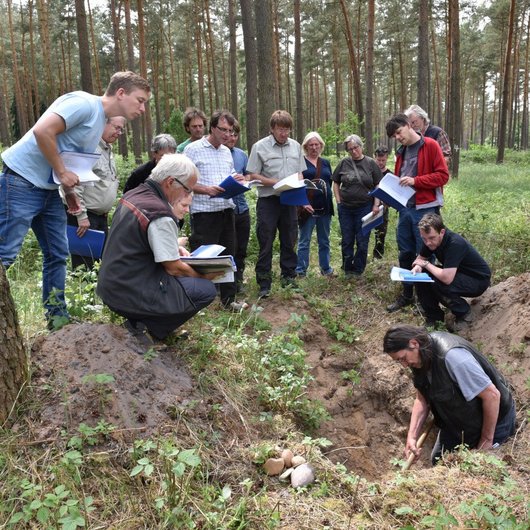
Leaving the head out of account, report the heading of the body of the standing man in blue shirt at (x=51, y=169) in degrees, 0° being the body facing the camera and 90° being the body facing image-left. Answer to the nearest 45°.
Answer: approximately 270°

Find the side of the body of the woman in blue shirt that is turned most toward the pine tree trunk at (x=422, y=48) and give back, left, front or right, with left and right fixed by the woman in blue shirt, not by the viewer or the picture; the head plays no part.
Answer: back

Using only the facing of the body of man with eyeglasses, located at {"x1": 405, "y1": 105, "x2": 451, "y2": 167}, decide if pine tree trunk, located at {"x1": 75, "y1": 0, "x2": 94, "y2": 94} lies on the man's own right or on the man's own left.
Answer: on the man's own right

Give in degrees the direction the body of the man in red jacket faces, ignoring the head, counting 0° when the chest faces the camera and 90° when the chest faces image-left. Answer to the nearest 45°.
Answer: approximately 45°

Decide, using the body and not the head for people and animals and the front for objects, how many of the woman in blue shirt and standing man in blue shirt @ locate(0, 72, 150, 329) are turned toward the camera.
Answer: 1

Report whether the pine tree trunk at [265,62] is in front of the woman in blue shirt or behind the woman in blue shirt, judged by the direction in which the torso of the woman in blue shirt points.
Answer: behind

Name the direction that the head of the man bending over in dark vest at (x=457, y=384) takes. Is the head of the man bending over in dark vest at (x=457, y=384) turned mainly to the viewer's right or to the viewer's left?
to the viewer's left

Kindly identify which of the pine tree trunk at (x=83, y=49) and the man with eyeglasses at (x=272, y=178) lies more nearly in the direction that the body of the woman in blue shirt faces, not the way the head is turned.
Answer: the man with eyeglasses

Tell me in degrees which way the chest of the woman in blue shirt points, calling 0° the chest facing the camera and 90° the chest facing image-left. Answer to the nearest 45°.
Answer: approximately 0°

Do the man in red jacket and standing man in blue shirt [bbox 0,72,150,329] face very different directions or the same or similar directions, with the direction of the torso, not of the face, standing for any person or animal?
very different directions

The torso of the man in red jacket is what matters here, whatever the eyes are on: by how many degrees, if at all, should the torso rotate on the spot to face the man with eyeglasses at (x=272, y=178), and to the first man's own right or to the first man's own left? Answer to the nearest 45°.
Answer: approximately 45° to the first man's own right
